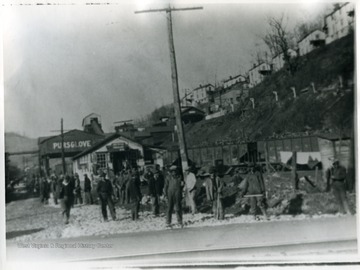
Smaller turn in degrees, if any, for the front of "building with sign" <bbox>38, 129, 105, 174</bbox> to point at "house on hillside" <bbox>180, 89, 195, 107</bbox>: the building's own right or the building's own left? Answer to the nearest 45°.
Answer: approximately 90° to the building's own left

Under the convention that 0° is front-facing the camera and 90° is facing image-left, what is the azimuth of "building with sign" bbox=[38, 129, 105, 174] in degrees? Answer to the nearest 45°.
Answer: approximately 0°
